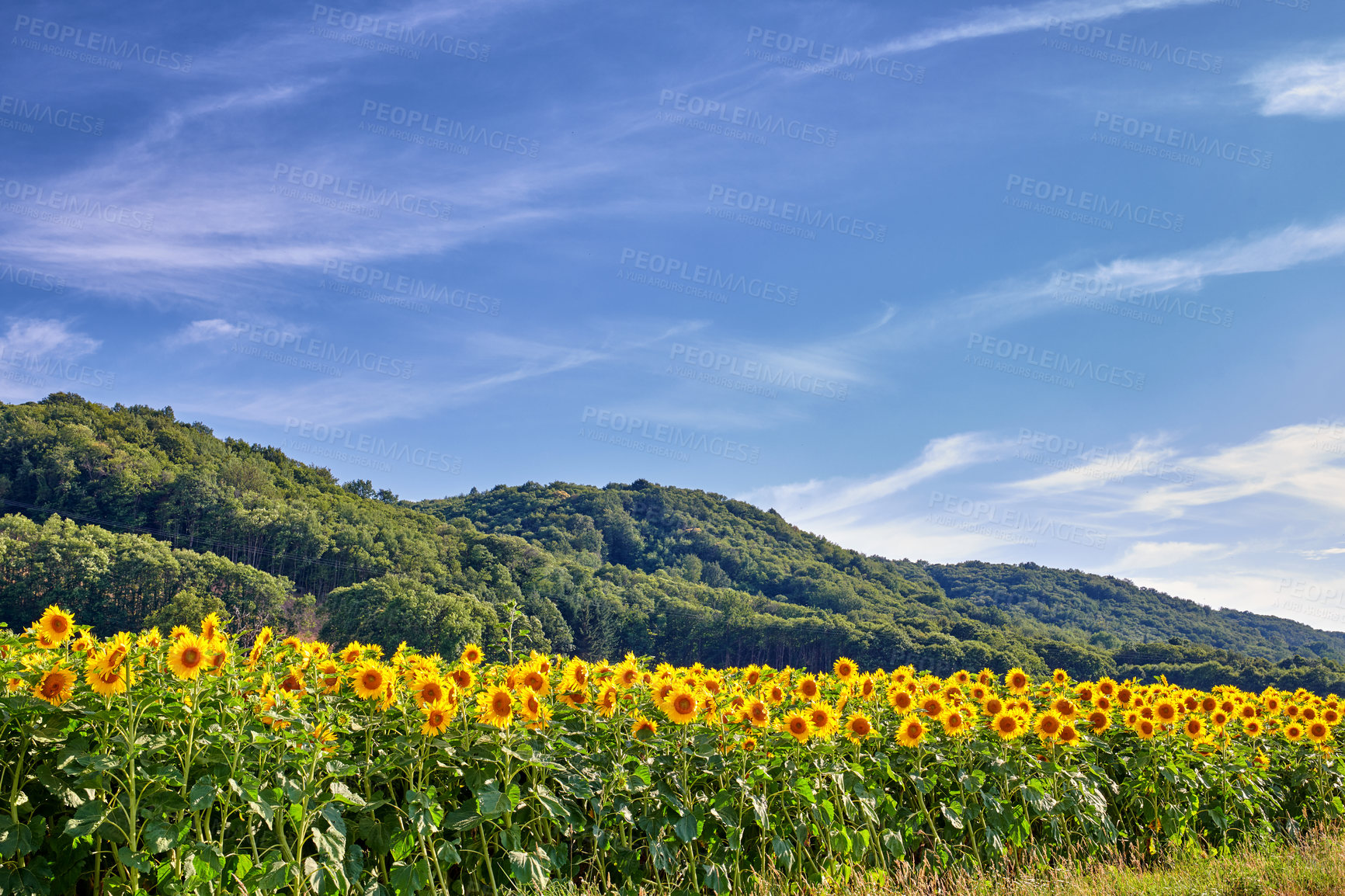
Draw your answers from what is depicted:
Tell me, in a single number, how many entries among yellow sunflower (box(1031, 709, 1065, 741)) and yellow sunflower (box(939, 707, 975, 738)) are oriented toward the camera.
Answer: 2

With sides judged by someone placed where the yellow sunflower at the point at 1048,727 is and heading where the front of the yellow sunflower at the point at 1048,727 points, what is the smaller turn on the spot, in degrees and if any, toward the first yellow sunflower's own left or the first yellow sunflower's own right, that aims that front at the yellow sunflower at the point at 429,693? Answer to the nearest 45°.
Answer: approximately 45° to the first yellow sunflower's own right

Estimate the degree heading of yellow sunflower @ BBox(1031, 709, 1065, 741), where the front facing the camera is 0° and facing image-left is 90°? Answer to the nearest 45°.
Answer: approximately 0°

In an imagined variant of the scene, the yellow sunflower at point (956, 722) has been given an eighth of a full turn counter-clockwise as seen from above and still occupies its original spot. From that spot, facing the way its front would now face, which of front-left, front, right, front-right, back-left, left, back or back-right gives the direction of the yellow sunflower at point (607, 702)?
right

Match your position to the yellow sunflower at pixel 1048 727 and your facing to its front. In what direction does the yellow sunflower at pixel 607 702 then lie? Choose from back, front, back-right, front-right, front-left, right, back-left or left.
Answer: front-right

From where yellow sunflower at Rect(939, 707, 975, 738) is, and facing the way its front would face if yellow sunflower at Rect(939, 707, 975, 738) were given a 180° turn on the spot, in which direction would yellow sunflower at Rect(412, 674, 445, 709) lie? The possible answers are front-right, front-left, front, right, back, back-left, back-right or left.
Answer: back-left

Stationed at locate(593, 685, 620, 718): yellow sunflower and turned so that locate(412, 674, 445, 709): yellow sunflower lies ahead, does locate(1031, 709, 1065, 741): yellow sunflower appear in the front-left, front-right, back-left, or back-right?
back-left

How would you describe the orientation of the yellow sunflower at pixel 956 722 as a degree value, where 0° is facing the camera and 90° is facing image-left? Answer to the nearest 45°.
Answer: approximately 0°
